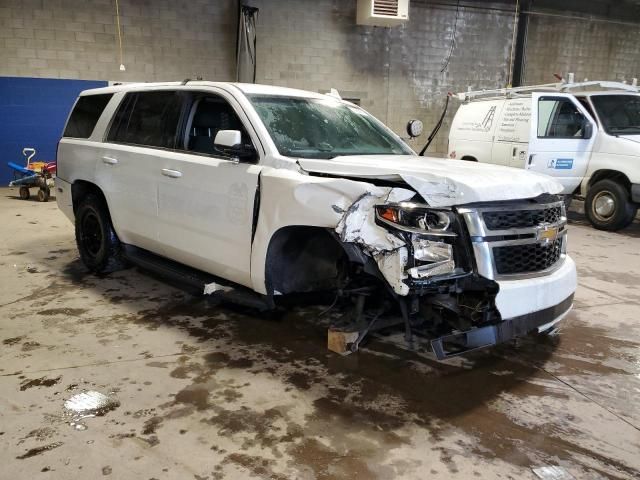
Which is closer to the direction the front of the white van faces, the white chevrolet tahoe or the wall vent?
the white chevrolet tahoe

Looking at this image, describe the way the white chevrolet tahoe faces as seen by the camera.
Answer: facing the viewer and to the right of the viewer

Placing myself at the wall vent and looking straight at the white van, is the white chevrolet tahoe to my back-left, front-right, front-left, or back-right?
front-right

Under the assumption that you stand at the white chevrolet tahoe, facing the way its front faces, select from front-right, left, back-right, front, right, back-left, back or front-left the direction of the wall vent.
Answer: back-left

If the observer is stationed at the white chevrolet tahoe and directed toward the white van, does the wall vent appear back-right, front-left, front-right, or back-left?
front-left

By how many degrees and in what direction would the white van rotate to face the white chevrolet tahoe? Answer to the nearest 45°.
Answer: approximately 45° to its right

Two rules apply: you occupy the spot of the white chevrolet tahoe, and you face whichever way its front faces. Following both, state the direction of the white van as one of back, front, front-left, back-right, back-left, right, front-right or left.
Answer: left

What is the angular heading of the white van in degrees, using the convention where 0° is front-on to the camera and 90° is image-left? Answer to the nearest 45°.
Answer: approximately 315°

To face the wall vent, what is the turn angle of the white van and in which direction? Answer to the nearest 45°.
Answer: approximately 180°

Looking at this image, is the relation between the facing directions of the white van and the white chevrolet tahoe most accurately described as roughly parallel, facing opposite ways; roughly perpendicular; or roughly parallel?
roughly parallel

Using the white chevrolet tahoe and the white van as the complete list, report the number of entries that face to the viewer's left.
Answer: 0
